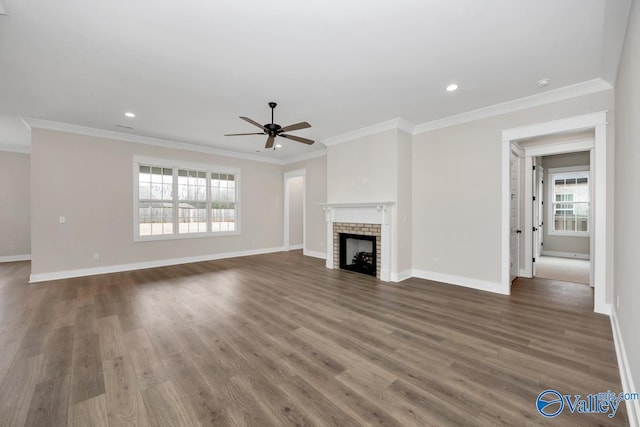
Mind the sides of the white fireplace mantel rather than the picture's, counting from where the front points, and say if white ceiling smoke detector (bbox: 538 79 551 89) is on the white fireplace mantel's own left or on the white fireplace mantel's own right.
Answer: on the white fireplace mantel's own left

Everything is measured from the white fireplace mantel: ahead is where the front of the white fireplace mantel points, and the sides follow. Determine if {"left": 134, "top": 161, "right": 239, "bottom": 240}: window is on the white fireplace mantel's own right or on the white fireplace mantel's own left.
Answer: on the white fireplace mantel's own right

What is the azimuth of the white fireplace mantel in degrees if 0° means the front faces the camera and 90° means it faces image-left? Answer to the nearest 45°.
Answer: approximately 45°

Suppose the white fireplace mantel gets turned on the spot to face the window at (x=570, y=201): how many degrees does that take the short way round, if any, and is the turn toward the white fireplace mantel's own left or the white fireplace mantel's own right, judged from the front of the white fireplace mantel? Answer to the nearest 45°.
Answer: approximately 180°

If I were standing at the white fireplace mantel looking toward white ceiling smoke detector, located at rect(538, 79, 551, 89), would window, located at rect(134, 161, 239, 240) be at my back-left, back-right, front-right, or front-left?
back-right
